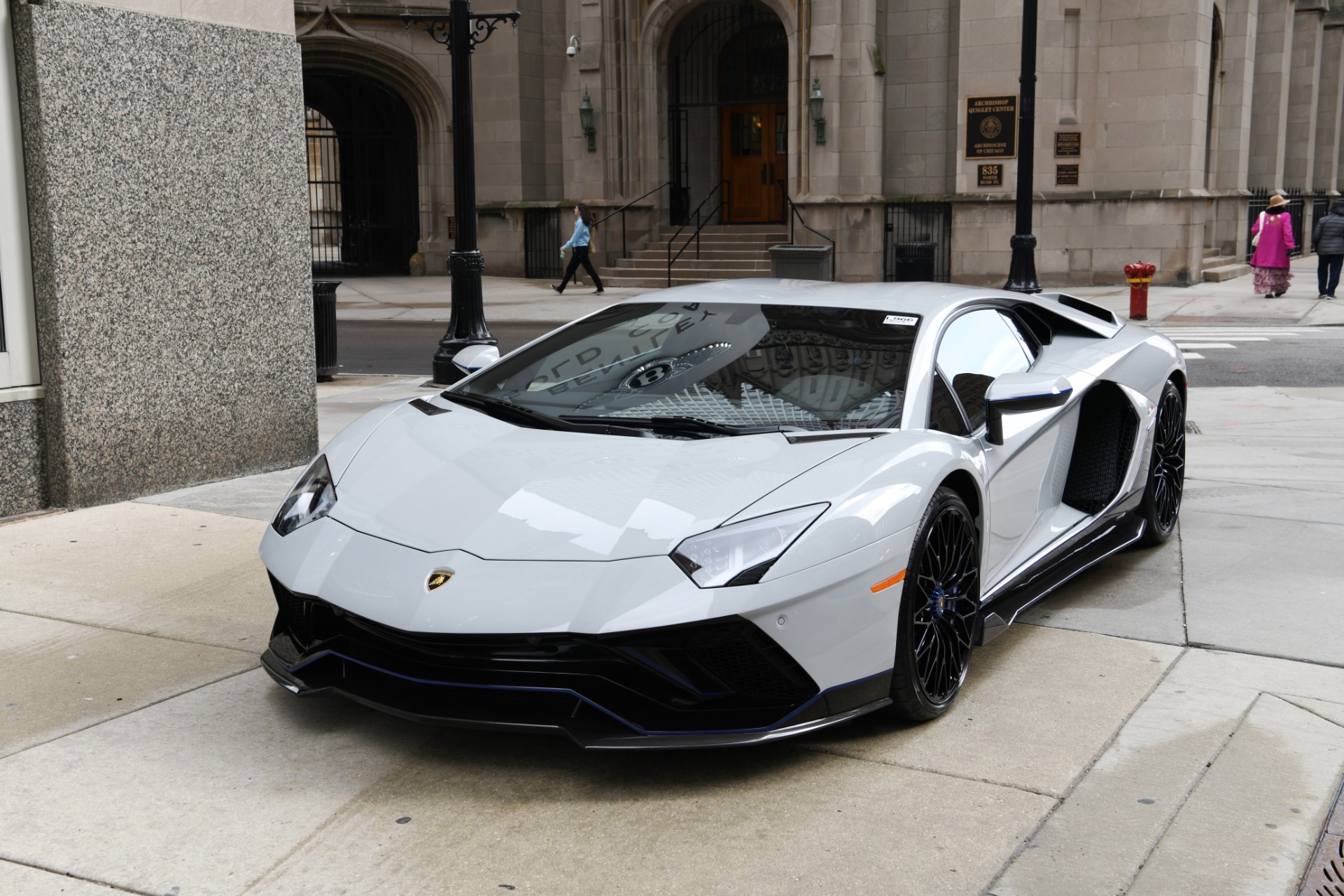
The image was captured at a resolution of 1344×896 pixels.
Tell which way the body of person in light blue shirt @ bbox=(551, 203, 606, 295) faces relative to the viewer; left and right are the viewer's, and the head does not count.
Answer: facing to the left of the viewer

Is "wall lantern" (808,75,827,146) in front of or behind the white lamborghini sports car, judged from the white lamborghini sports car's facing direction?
behind

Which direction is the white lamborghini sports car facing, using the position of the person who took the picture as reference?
facing the viewer and to the left of the viewer

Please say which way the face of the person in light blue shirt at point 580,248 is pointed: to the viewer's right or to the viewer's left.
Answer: to the viewer's left

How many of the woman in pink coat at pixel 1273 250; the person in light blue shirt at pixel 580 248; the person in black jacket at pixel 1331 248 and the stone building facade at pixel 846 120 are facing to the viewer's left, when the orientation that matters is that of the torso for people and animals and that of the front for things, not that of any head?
1

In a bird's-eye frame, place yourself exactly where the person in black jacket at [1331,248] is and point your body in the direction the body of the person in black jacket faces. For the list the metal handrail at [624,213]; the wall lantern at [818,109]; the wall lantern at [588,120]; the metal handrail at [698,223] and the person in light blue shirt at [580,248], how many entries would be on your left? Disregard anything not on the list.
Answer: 5

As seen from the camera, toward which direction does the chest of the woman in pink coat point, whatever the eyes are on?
away from the camera

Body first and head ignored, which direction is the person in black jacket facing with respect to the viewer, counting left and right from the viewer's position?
facing away from the viewer

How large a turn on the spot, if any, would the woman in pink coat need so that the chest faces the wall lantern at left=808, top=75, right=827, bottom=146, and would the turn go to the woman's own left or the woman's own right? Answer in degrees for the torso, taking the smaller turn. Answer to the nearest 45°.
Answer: approximately 90° to the woman's own left

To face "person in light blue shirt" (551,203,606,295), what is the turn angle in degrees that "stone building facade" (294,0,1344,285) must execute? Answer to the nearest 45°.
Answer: approximately 45° to its right

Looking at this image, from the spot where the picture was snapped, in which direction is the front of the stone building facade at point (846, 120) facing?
facing the viewer
